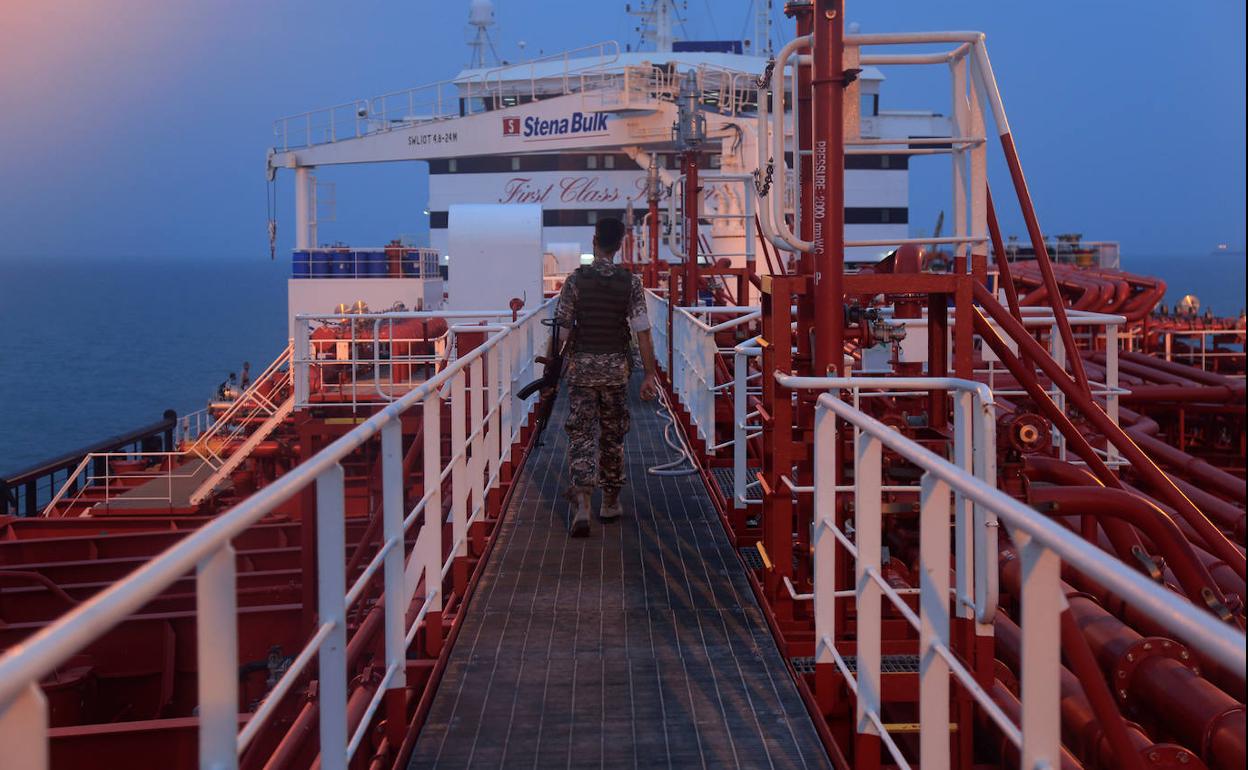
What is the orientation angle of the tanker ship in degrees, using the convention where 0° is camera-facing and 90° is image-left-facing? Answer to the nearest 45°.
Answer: approximately 0°

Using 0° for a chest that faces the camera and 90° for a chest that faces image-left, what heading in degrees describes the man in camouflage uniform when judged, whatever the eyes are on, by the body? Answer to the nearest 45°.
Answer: approximately 180°

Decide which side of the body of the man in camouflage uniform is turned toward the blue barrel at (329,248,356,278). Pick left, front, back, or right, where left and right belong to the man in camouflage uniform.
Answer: front

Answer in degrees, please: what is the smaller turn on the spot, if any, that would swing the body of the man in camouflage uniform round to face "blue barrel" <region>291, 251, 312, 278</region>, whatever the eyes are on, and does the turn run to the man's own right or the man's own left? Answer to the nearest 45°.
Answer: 0° — they already face it

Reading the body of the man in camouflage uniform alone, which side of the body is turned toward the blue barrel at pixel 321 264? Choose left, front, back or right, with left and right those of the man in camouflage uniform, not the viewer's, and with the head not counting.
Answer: front

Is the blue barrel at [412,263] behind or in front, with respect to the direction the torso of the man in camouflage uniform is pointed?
in front

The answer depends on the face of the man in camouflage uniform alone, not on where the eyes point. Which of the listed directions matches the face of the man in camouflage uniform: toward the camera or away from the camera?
away from the camera
